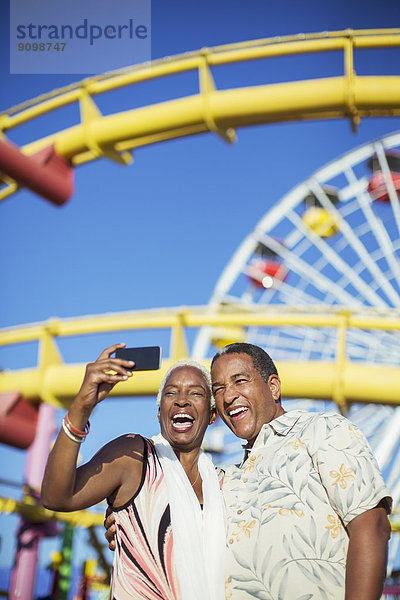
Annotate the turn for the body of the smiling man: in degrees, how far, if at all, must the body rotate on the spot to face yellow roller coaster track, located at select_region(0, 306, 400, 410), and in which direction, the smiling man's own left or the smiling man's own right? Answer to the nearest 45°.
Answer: approximately 135° to the smiling man's own right

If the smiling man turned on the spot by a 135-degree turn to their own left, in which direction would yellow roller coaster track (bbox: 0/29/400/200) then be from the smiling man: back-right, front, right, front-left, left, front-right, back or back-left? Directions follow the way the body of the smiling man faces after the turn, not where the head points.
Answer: left

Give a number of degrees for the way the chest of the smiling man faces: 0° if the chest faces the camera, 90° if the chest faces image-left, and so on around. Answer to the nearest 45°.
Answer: approximately 45°
